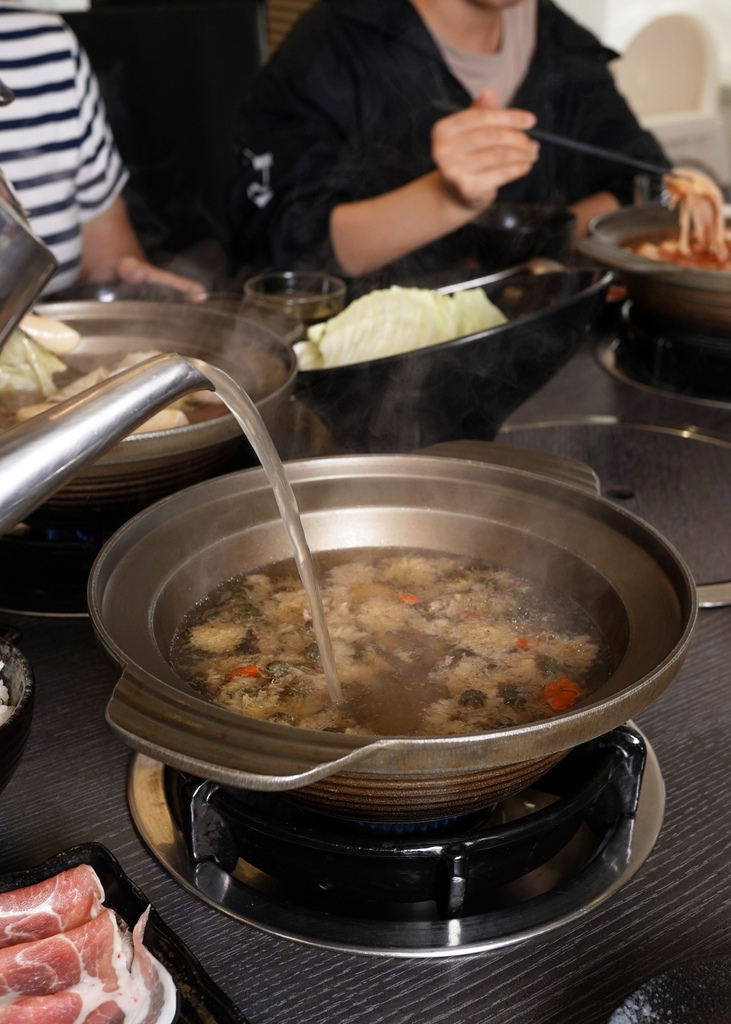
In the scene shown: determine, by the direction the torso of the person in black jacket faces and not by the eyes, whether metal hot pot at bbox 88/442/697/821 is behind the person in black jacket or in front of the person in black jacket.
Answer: in front

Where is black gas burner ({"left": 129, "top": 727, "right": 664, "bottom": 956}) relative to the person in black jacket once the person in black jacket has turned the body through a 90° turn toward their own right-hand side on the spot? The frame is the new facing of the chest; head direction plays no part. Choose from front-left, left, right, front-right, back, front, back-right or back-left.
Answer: front-left

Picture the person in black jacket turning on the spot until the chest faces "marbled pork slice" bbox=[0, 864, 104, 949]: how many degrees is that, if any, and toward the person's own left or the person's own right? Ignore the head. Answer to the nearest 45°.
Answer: approximately 45° to the person's own right

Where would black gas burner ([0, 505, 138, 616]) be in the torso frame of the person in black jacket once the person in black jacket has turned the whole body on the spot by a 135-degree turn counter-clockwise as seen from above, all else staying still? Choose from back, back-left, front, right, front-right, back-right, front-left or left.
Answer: back

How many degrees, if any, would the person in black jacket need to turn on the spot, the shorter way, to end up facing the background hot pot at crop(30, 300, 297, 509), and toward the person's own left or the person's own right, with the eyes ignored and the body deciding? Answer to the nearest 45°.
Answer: approximately 45° to the person's own right

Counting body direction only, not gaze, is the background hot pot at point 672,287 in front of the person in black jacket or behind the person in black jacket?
in front

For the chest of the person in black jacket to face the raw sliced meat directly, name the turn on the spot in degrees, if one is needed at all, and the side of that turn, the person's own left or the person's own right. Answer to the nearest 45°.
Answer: approximately 45° to the person's own right

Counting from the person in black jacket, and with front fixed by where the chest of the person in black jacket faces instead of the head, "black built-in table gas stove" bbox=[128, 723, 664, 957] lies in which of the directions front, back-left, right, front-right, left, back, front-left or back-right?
front-right

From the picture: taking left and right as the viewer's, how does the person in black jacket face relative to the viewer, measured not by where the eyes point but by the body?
facing the viewer and to the right of the viewer

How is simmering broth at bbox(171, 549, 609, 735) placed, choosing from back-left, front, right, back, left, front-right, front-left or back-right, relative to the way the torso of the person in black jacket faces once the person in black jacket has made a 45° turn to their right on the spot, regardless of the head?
front

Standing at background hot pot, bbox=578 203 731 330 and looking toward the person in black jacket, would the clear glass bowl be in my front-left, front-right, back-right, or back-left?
front-left
